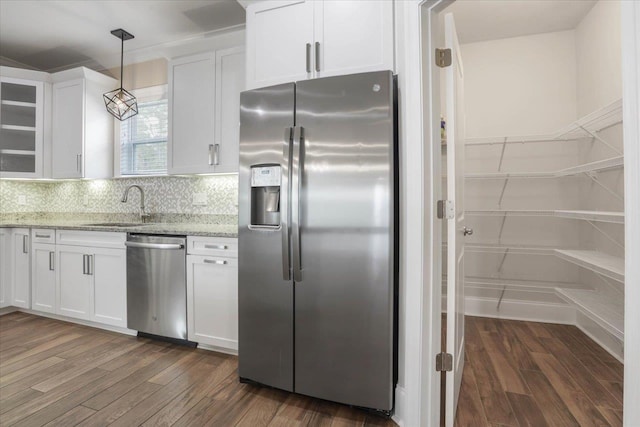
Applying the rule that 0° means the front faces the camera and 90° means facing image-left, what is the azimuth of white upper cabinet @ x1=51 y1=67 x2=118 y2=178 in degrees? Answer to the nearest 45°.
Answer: approximately 45°

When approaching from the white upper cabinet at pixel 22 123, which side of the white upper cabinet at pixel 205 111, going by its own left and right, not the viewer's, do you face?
right

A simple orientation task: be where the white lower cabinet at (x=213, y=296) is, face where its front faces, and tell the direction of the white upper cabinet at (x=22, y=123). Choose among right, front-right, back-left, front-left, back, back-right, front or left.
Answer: right

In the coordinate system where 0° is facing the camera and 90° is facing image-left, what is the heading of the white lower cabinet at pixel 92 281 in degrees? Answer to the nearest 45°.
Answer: approximately 45°

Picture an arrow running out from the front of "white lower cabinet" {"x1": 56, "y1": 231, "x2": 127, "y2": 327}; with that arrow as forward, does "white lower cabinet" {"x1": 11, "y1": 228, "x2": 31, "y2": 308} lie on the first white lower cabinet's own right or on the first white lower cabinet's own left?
on the first white lower cabinet's own right

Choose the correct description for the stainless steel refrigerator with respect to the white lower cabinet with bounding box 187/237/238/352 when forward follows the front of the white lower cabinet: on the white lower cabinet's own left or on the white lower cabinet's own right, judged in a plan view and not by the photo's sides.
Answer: on the white lower cabinet's own left

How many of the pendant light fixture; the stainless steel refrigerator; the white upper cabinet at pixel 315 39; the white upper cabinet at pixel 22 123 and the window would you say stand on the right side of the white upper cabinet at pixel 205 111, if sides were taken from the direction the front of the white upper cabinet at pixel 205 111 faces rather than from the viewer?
3

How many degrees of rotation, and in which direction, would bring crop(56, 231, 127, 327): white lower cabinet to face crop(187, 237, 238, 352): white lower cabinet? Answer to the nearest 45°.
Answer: approximately 90° to its left

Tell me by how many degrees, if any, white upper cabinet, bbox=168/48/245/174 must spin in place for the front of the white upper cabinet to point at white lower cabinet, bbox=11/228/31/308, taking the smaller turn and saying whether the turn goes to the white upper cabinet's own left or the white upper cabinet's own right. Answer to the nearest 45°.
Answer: approximately 90° to the white upper cabinet's own right

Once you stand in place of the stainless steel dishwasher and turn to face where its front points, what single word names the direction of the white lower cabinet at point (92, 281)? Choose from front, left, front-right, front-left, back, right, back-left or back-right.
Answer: right

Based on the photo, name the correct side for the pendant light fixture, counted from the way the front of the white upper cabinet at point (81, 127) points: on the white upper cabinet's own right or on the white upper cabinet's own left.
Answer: on the white upper cabinet's own left
